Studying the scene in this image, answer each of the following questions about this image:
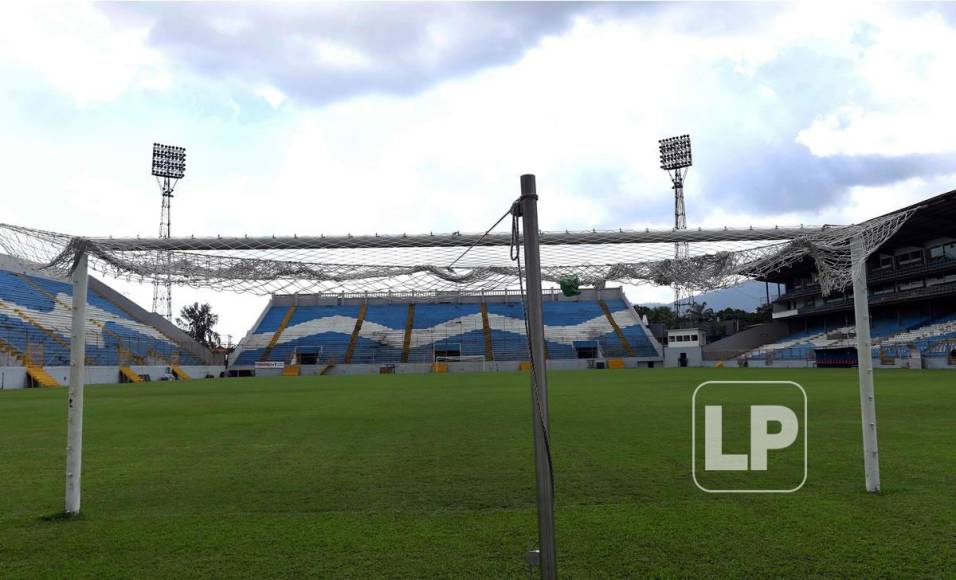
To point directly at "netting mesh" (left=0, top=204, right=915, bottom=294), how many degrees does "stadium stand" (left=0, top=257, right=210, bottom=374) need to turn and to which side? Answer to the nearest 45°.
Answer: approximately 45° to its right

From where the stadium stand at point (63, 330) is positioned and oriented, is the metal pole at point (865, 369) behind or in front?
in front

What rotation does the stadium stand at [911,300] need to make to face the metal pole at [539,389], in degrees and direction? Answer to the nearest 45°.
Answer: approximately 45° to its left

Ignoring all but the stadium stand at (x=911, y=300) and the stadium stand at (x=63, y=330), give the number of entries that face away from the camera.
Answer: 0

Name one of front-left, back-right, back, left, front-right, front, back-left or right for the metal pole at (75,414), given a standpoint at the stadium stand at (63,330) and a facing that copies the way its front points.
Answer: front-right

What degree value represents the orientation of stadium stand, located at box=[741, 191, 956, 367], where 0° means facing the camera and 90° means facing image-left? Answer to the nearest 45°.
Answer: approximately 45°

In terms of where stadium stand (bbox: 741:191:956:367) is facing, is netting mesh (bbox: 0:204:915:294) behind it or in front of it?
in front

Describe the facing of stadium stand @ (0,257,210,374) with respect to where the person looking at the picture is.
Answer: facing the viewer and to the right of the viewer

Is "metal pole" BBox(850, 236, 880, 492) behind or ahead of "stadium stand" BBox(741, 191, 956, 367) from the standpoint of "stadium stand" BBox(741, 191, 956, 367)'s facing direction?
ahead
